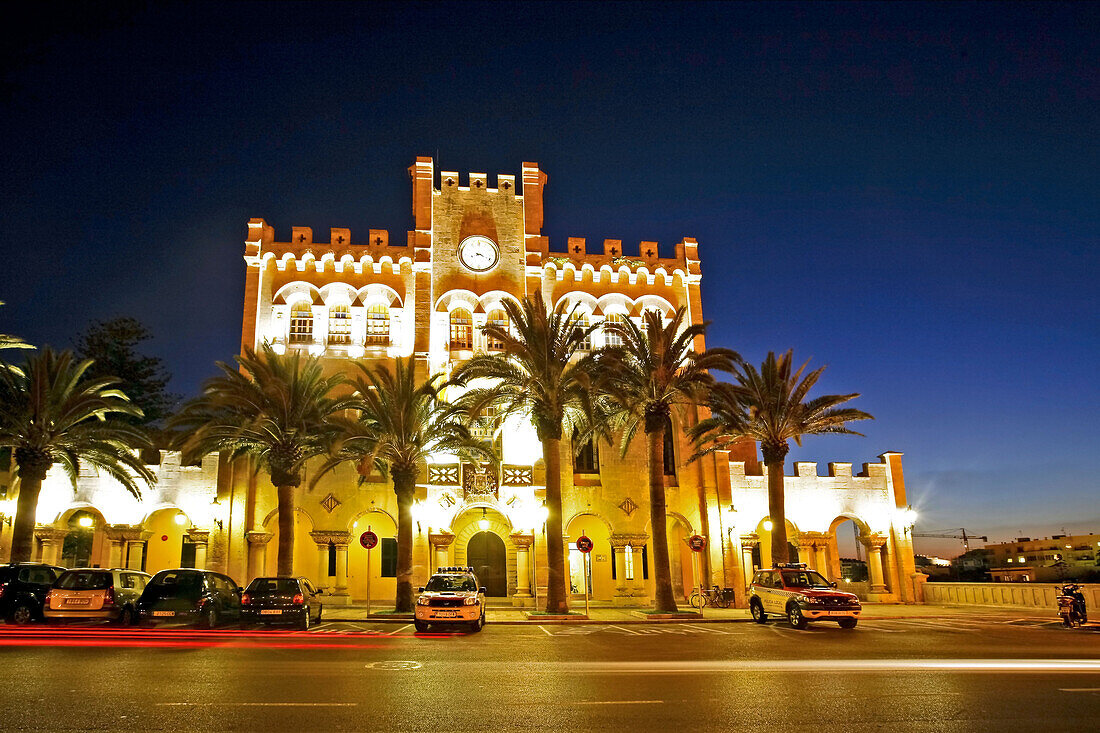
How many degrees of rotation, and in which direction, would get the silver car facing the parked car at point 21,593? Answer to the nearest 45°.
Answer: approximately 90° to its left

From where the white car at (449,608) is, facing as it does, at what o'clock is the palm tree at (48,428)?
The palm tree is roughly at 4 o'clock from the white car.

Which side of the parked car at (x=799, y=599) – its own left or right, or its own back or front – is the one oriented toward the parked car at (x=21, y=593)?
right

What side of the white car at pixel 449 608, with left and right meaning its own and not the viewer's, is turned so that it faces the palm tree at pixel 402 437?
back

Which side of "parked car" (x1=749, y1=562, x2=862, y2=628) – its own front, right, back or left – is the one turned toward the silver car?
right

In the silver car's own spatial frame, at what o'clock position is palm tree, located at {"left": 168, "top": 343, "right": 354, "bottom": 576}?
The palm tree is roughly at 12 o'clock from the silver car.

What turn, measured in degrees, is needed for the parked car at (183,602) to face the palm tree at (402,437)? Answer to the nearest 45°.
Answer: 0° — it already faces it

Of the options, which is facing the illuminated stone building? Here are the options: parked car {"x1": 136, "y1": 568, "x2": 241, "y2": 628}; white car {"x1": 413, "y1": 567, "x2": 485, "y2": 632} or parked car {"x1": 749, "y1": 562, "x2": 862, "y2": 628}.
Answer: parked car {"x1": 136, "y1": 568, "x2": 241, "y2": 628}

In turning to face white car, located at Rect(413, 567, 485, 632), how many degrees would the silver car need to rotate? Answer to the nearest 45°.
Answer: approximately 90° to its right

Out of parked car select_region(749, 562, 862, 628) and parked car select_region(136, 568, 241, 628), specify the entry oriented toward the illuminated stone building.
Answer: parked car select_region(136, 568, 241, 628)

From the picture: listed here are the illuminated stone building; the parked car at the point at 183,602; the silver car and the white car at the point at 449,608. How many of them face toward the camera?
2

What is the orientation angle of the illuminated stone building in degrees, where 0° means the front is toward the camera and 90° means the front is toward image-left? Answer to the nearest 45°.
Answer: approximately 0°

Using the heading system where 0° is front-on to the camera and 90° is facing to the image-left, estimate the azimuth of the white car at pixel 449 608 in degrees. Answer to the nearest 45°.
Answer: approximately 0°

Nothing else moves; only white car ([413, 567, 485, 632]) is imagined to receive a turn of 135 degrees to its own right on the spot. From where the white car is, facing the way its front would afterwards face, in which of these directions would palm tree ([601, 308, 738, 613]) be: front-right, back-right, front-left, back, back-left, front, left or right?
right

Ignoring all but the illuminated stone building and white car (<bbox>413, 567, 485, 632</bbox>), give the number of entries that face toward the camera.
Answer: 2
